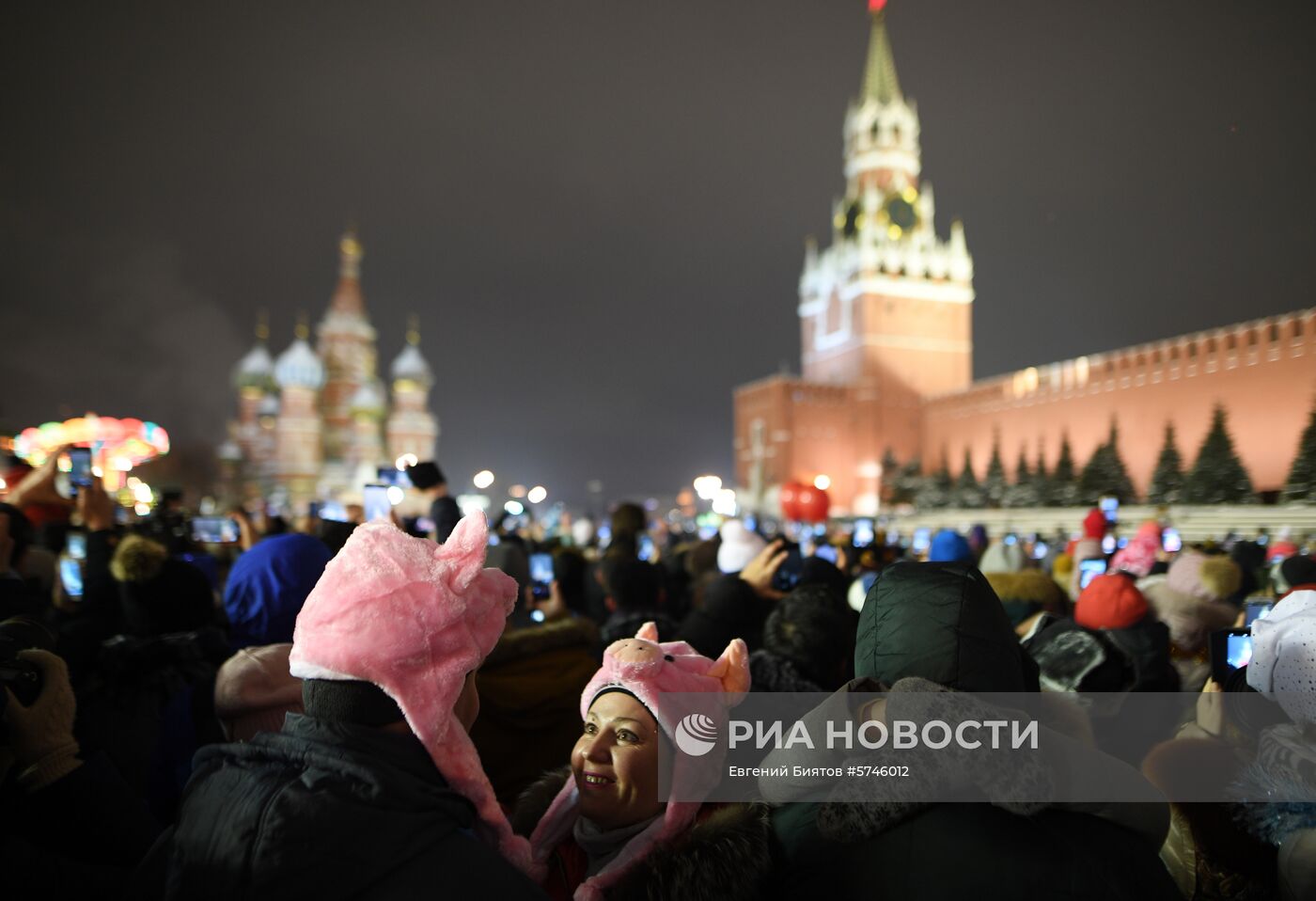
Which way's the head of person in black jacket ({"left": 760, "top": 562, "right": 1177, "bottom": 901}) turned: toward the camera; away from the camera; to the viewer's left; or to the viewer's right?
away from the camera

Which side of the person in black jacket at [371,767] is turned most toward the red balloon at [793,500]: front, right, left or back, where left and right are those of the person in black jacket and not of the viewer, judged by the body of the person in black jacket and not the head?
front

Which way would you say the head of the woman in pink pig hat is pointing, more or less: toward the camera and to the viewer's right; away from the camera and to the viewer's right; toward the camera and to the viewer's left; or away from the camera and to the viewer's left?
toward the camera and to the viewer's left

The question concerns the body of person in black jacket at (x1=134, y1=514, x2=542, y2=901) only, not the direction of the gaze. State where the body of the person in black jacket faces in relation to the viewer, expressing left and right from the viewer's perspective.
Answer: facing away from the viewer and to the right of the viewer

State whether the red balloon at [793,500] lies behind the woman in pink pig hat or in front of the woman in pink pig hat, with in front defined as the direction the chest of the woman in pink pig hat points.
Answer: behind

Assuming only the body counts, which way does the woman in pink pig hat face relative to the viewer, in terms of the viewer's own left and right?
facing the viewer and to the left of the viewer

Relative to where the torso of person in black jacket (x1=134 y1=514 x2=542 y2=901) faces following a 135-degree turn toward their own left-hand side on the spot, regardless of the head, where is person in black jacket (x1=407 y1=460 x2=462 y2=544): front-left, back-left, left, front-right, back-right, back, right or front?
right

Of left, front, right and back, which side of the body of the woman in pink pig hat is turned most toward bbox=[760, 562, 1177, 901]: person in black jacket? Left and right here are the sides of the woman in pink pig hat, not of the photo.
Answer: left

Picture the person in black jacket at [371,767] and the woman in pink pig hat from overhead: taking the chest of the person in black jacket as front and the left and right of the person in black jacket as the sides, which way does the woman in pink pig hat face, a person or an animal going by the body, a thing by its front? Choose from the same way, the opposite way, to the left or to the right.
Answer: the opposite way

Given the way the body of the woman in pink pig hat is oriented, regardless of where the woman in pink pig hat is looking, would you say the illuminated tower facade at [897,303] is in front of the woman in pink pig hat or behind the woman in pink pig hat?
behind

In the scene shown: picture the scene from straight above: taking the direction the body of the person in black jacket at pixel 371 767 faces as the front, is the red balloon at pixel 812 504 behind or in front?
in front
